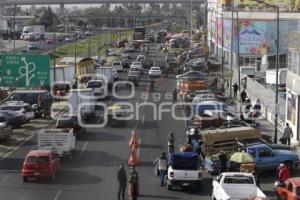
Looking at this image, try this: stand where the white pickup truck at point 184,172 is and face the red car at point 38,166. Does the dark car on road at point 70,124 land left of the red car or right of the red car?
right

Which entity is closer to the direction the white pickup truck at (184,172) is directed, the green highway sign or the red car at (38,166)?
the green highway sign

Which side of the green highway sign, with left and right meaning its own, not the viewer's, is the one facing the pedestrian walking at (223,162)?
front

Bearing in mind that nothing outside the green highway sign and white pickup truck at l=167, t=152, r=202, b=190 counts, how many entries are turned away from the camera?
1

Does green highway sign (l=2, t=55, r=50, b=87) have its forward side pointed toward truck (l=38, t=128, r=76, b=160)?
yes

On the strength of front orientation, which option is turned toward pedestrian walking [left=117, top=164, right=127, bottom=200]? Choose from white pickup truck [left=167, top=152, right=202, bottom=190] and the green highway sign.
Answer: the green highway sign

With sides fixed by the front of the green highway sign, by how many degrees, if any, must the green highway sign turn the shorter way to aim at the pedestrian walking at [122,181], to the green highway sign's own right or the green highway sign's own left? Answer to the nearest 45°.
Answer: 0° — it already faces them

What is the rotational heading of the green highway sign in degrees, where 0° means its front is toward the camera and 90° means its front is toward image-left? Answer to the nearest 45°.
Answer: approximately 0°

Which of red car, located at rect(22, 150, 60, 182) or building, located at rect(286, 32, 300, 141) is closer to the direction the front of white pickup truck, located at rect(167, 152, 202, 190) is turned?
the building

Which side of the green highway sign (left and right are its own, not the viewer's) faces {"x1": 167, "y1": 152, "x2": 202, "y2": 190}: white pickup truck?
front

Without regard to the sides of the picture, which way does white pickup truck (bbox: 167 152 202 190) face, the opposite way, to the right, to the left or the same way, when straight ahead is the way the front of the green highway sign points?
the opposite way

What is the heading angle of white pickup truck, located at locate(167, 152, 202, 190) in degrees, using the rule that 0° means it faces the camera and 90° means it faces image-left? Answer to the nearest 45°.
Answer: approximately 180°

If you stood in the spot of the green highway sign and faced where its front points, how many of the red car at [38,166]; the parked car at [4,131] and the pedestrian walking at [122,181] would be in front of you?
3

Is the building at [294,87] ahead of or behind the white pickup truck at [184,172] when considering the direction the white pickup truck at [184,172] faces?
ahead
